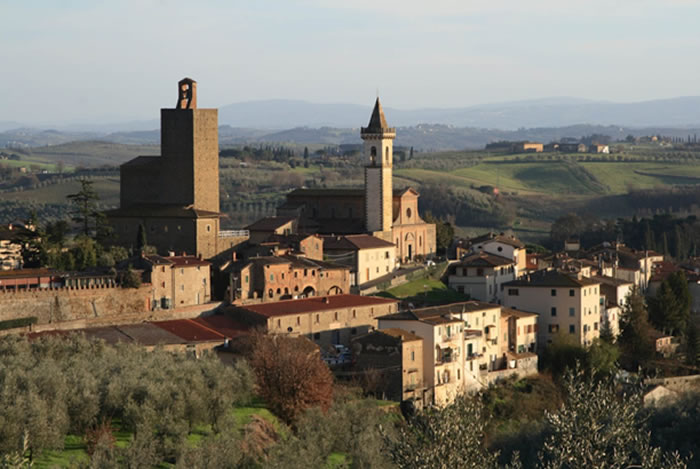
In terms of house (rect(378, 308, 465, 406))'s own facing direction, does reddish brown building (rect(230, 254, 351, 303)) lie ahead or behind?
behind

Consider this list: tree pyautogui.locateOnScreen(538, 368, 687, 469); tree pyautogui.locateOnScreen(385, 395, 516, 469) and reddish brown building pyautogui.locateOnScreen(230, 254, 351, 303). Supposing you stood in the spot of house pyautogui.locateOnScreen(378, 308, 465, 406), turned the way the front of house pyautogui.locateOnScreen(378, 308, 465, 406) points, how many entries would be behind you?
1

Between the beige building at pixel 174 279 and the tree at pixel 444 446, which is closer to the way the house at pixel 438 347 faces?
the tree

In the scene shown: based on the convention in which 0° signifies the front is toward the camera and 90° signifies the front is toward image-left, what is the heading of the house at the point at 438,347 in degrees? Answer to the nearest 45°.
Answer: approximately 315°

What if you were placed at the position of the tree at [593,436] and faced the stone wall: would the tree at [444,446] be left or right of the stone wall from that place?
left

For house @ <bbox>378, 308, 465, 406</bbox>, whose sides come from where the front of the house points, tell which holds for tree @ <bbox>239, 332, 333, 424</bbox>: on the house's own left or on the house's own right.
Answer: on the house's own right

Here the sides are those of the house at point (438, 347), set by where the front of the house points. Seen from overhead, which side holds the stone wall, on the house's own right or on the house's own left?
on the house's own right

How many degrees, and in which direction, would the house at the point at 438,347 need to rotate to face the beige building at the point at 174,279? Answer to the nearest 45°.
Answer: approximately 135° to its right

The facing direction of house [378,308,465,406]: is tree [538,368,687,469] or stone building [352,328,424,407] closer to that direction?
the tree

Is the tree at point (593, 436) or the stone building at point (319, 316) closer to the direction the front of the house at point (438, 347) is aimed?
the tree
